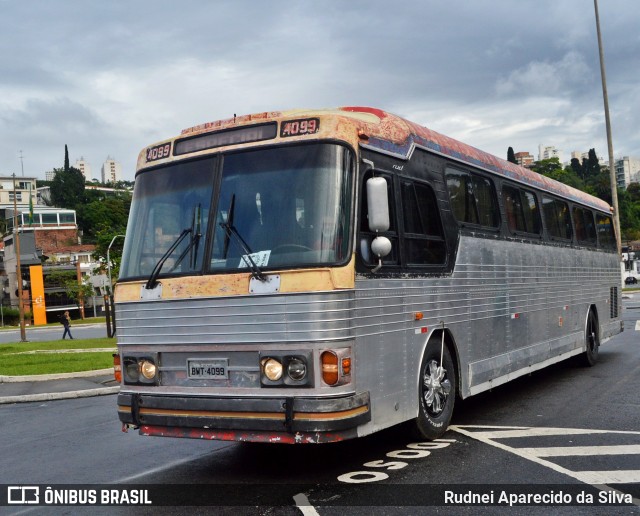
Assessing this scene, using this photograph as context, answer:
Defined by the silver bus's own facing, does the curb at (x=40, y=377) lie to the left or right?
on its right

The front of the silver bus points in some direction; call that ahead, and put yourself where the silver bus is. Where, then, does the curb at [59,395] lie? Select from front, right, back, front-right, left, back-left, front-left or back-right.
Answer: right

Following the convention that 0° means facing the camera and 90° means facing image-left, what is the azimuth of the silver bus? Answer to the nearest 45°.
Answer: approximately 45°
